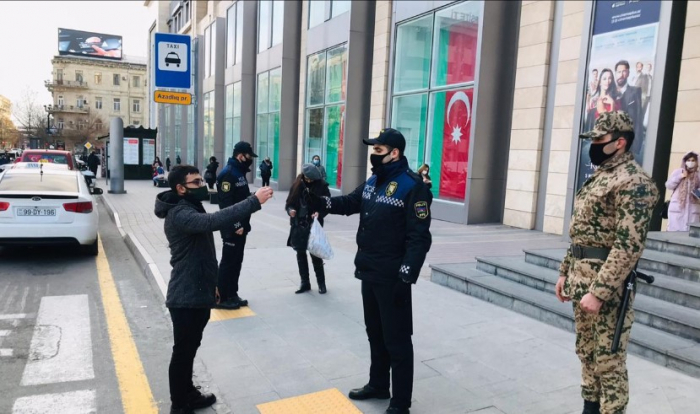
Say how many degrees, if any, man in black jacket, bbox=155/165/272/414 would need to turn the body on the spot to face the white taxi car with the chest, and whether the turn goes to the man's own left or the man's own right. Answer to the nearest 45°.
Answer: approximately 135° to the man's own left

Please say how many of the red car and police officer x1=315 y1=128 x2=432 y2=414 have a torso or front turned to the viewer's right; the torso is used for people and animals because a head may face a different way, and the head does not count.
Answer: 0

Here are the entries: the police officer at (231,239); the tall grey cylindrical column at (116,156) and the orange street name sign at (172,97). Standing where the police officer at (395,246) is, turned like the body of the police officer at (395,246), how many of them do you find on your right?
3

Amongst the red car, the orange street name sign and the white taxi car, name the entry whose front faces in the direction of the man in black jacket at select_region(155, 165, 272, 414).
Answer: the orange street name sign

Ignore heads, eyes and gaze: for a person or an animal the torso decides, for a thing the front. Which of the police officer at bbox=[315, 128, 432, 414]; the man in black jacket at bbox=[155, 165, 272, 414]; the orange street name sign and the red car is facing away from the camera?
the red car

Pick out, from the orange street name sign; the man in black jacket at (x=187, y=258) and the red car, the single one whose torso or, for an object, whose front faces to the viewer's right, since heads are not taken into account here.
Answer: the man in black jacket

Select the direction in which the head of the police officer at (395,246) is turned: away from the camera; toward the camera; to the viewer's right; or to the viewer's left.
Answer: to the viewer's left

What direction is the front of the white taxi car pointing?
away from the camera

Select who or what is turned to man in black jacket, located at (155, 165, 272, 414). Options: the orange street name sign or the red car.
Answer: the orange street name sign

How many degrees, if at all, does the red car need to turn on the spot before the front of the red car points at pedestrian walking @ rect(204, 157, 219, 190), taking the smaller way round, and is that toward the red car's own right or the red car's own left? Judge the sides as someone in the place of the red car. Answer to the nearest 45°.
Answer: approximately 135° to the red car's own right

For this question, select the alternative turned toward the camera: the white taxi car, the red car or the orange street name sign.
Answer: the orange street name sign

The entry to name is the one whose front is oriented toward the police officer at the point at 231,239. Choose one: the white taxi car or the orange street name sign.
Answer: the orange street name sign

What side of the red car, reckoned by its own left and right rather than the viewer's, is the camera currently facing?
back

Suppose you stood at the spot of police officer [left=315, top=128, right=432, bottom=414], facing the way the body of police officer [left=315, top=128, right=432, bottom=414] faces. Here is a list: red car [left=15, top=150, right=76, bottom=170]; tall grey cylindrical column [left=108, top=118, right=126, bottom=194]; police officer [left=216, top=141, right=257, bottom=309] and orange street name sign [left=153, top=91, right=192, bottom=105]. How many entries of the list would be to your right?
4

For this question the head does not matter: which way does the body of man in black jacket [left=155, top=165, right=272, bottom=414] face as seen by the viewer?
to the viewer's right

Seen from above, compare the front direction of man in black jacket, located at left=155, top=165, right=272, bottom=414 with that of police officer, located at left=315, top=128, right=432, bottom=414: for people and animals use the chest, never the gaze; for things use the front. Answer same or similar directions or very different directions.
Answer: very different directions

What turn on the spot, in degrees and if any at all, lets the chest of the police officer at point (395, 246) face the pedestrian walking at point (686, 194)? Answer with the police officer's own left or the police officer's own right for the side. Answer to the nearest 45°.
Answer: approximately 180°

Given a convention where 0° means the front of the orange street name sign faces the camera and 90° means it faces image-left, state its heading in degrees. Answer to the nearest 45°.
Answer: approximately 0°
